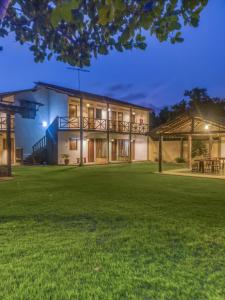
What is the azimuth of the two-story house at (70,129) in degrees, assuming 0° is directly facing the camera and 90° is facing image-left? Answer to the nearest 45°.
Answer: approximately 315°
